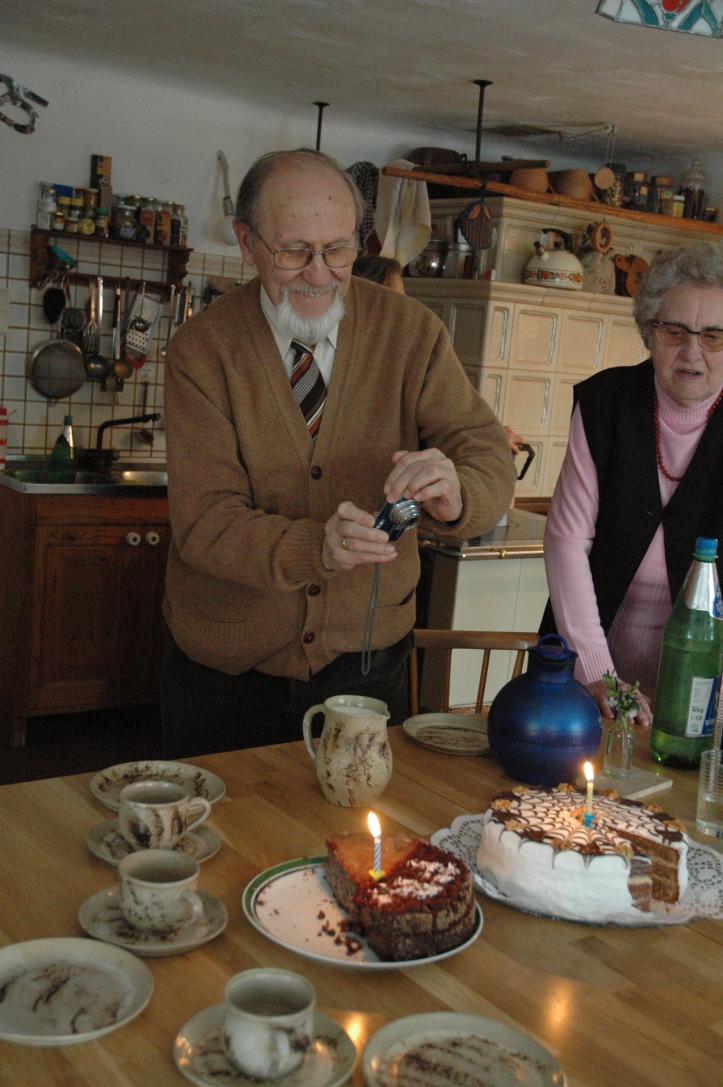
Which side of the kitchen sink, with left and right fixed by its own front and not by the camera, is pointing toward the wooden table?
front

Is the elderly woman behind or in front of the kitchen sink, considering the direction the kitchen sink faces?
in front

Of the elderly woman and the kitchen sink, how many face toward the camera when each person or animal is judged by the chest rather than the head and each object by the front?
2

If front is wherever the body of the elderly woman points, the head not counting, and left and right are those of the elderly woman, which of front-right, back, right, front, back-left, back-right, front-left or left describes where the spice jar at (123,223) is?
back-right

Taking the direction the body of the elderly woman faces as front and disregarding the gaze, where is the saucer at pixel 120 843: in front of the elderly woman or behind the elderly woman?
in front

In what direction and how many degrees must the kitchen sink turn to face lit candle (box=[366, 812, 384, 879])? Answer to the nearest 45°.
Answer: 0° — it already faces it

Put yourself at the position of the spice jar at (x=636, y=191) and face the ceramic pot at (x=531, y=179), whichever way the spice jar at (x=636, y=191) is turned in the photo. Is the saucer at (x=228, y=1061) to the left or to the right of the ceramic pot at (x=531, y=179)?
left

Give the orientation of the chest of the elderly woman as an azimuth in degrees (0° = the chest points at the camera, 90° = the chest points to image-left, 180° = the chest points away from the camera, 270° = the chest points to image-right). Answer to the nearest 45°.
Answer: approximately 0°

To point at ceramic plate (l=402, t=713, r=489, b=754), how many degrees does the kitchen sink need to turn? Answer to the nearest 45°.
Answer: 0° — it already faces it

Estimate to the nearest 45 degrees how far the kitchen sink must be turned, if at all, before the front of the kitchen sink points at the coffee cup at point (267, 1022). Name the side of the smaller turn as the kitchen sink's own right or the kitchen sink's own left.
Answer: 0° — it already faces it

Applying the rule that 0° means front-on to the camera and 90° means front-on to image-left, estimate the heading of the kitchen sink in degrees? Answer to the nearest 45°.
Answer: approximately 0°
